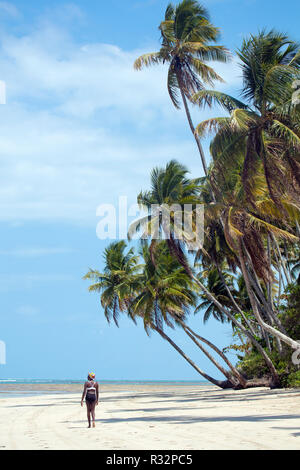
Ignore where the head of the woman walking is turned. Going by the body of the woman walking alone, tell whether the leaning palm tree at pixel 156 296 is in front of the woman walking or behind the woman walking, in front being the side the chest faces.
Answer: in front

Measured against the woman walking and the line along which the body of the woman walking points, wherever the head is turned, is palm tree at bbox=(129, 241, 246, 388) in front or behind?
in front

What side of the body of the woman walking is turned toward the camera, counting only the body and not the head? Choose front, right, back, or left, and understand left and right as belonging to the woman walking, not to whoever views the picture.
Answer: back

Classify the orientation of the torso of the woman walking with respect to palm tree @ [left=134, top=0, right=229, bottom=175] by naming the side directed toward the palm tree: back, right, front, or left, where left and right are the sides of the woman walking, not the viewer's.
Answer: front

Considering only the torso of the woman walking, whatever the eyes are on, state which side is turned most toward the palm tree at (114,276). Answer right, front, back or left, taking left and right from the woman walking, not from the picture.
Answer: front
